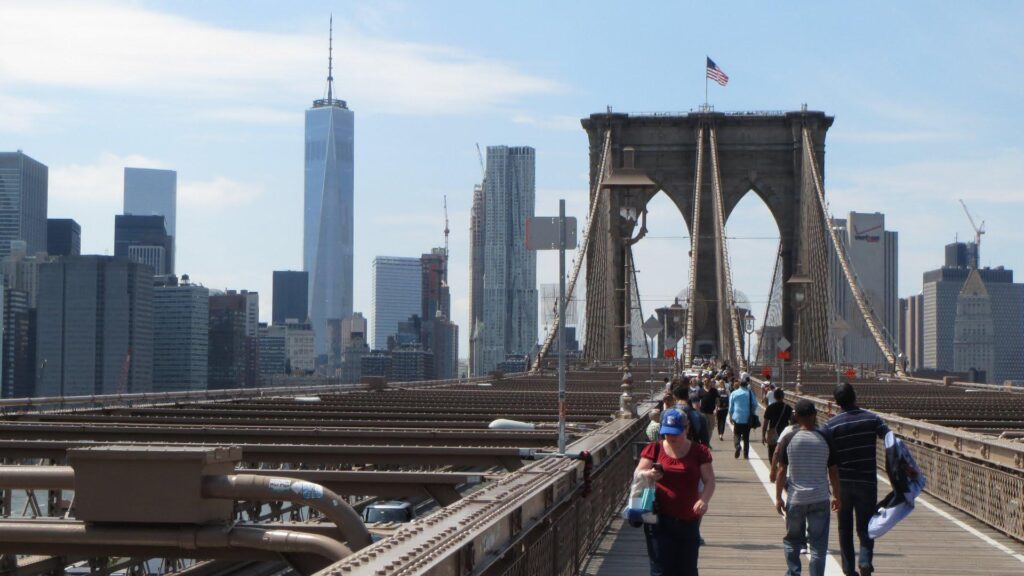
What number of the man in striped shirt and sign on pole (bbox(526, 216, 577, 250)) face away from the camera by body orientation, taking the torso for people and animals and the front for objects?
2

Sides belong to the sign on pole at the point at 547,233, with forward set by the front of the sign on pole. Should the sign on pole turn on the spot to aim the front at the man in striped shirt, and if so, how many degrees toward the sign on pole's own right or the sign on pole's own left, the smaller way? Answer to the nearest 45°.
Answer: approximately 135° to the sign on pole's own right

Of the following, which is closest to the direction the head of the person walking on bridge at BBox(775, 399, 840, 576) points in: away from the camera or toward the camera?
away from the camera

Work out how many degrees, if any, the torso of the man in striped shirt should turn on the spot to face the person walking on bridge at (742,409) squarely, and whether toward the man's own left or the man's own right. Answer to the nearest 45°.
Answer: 0° — they already face them

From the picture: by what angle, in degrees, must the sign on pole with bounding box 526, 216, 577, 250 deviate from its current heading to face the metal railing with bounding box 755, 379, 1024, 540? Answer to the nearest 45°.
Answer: approximately 45° to its right

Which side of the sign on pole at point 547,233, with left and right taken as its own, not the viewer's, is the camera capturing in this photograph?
back

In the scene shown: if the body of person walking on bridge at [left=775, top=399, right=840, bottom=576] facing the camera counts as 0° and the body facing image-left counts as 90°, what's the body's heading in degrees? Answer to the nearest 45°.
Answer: approximately 180°

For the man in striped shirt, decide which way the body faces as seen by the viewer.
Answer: away from the camera
